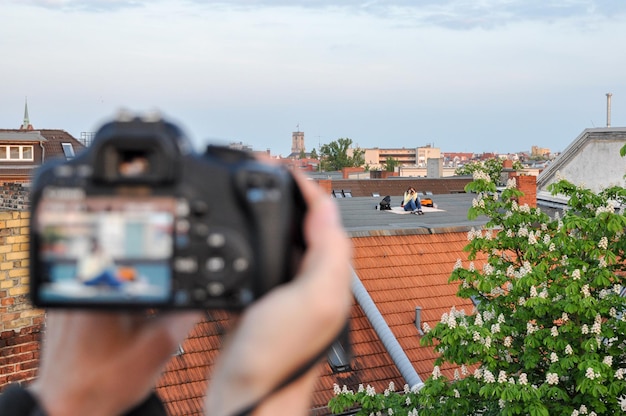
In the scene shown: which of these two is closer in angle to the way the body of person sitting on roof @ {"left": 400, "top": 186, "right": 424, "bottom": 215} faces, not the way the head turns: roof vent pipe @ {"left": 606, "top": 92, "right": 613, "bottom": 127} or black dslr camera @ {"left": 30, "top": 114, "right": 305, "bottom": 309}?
the black dslr camera

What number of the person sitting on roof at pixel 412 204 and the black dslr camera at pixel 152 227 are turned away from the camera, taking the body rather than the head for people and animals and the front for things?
1

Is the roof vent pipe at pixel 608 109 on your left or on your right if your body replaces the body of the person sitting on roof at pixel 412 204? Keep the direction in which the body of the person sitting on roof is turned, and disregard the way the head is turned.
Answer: on your left

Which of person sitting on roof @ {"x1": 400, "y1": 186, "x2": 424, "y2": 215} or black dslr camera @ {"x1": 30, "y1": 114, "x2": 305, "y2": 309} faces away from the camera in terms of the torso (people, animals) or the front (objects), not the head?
the black dslr camera

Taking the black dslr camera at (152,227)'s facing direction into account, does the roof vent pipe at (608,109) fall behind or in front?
in front

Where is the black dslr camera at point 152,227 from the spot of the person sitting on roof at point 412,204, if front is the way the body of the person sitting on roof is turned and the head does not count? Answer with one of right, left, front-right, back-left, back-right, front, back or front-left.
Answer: front-right

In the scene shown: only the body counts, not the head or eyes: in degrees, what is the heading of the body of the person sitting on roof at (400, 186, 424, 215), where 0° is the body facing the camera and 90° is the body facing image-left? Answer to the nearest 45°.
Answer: approximately 315°

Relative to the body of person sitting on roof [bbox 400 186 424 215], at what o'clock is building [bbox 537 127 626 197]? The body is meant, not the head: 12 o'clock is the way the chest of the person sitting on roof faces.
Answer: The building is roughly at 10 o'clock from the person sitting on roof.

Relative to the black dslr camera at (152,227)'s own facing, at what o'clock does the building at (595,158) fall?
The building is roughly at 1 o'clock from the black dslr camera.

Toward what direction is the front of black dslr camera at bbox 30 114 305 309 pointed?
away from the camera
